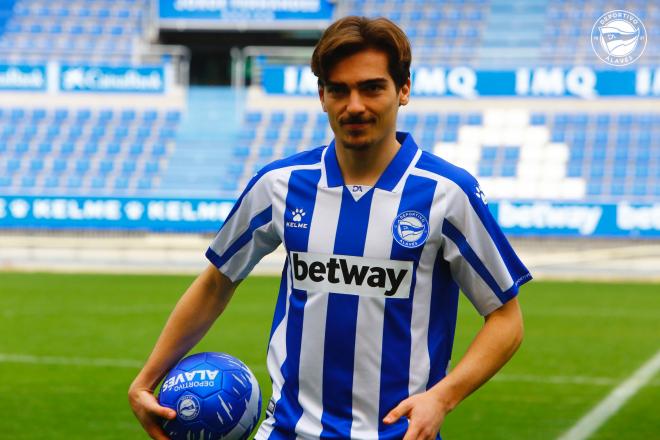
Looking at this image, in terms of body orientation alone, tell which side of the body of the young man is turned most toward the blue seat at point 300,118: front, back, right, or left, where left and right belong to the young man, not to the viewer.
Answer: back

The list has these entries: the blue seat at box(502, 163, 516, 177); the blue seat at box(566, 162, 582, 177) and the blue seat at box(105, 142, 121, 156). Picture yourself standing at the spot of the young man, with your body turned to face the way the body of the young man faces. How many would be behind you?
3

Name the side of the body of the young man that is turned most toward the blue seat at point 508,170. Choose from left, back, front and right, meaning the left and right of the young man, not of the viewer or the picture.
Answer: back

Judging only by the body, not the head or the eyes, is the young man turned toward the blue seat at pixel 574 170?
no

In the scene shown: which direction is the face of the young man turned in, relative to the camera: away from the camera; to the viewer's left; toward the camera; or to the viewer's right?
toward the camera

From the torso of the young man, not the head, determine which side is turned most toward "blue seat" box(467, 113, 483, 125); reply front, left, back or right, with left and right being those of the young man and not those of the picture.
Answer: back

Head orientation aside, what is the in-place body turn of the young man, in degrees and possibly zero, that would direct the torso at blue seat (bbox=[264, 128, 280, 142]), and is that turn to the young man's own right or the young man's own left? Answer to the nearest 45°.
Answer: approximately 180°

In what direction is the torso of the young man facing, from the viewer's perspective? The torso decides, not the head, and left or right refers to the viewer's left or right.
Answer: facing the viewer

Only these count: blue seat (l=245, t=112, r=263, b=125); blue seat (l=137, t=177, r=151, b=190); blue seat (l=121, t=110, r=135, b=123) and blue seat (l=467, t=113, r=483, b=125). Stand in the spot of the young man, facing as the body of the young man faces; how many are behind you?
4

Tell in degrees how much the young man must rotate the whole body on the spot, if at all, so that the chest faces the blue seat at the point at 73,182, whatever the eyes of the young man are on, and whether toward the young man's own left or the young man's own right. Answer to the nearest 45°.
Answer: approximately 180°

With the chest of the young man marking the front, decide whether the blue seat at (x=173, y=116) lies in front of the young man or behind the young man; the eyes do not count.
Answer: behind

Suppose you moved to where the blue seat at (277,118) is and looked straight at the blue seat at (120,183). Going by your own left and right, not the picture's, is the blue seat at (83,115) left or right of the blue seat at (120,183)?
right

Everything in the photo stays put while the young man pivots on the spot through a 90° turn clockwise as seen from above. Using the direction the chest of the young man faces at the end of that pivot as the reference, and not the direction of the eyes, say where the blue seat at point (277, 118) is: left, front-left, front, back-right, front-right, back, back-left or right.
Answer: right

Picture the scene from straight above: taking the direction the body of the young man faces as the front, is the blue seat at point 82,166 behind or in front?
behind

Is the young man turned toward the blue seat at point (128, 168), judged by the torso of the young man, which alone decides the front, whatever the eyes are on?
no

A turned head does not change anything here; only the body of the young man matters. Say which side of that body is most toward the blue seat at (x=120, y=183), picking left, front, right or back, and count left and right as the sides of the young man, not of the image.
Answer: back

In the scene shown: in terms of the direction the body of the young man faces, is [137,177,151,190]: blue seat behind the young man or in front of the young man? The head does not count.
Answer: behind

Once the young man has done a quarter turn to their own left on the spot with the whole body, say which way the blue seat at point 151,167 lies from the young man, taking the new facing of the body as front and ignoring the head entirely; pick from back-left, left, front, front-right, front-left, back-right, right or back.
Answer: left
